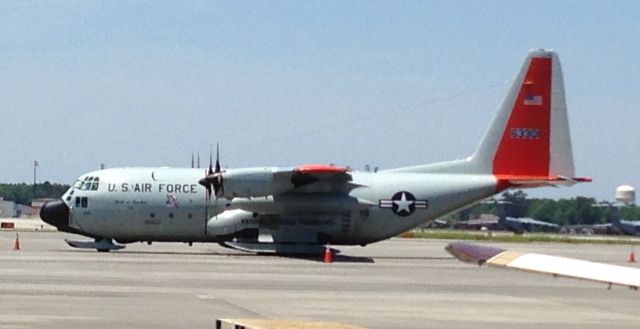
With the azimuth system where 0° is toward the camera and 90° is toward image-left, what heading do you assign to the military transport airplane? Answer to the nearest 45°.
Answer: approximately 90°
